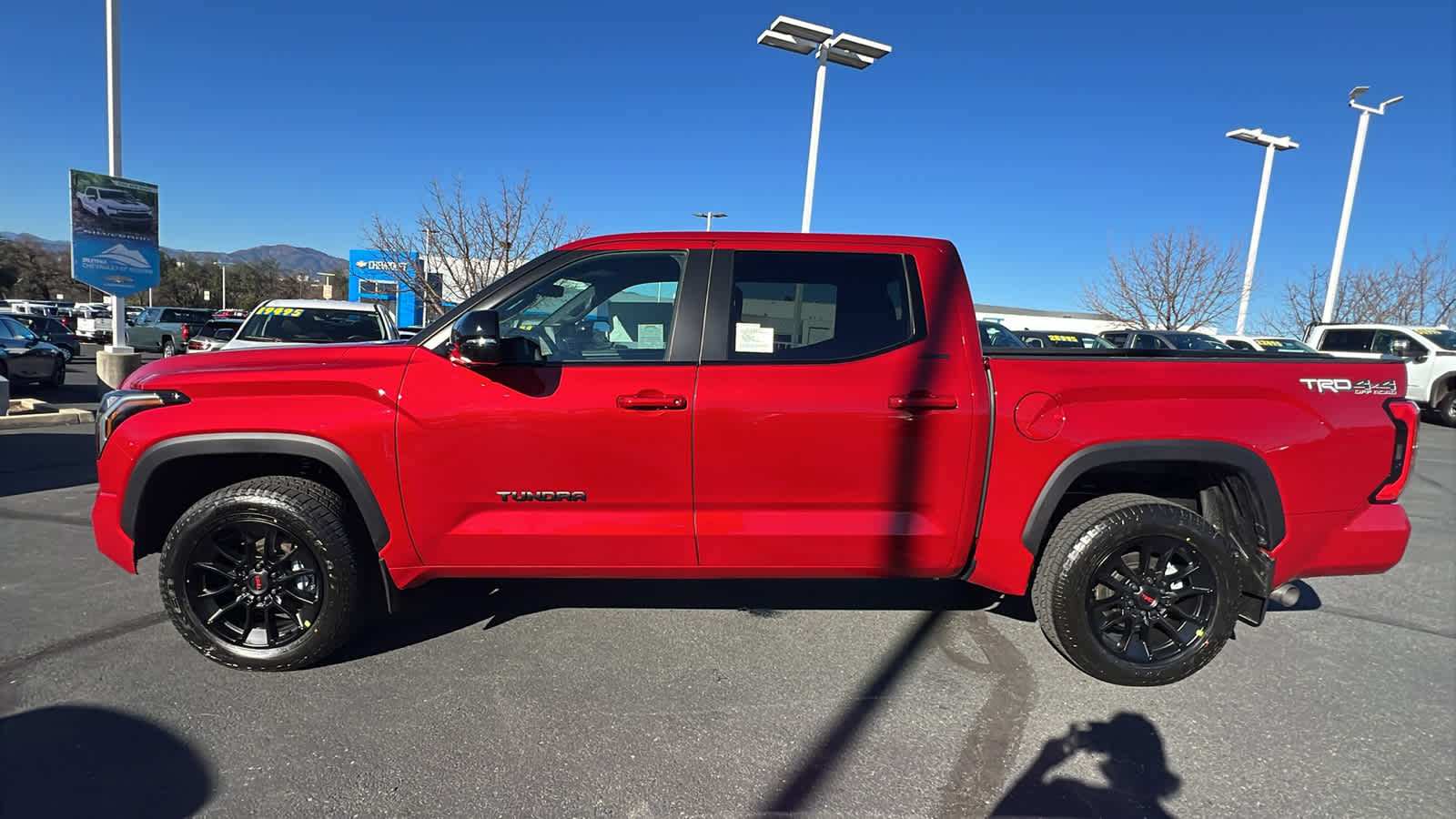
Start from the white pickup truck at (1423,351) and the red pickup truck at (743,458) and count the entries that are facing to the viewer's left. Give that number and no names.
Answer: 1

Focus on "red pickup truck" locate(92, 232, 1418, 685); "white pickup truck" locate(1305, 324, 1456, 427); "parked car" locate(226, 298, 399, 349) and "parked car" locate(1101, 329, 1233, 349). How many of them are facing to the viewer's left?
1

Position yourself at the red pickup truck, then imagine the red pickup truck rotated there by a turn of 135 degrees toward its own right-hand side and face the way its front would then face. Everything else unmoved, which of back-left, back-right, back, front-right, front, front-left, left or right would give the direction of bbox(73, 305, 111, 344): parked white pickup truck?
left

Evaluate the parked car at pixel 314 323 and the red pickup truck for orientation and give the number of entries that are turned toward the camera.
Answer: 1

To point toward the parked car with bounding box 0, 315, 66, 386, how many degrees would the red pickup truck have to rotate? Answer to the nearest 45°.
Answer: approximately 45° to its right

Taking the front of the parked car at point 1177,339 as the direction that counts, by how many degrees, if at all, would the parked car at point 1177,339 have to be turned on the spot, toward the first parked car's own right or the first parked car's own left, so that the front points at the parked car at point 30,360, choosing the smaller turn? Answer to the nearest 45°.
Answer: approximately 90° to the first parked car's own right

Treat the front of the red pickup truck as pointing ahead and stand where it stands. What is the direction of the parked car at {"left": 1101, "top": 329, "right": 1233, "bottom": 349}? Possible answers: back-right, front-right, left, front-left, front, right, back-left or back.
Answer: back-right

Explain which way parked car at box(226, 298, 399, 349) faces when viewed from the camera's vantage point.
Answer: facing the viewer

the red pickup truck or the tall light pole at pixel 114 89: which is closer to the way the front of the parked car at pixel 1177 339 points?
the red pickup truck

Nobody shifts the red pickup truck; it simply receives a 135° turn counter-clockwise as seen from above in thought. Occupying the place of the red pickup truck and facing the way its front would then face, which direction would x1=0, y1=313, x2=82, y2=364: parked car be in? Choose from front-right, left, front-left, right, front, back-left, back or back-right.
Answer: back

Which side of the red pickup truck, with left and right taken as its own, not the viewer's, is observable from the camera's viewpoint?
left

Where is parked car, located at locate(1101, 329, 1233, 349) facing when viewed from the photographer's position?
facing the viewer and to the right of the viewer

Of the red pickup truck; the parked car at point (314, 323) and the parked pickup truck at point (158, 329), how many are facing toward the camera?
1

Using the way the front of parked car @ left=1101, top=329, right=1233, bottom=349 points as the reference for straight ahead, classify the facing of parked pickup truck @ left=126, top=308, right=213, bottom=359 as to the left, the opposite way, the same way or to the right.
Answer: to the right

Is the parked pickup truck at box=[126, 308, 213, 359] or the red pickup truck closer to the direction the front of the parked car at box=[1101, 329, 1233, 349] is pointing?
the red pickup truck
